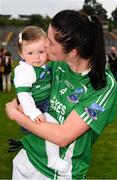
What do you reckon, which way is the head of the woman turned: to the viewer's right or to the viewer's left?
to the viewer's left

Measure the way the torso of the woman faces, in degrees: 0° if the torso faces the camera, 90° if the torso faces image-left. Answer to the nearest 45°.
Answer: approximately 45°
